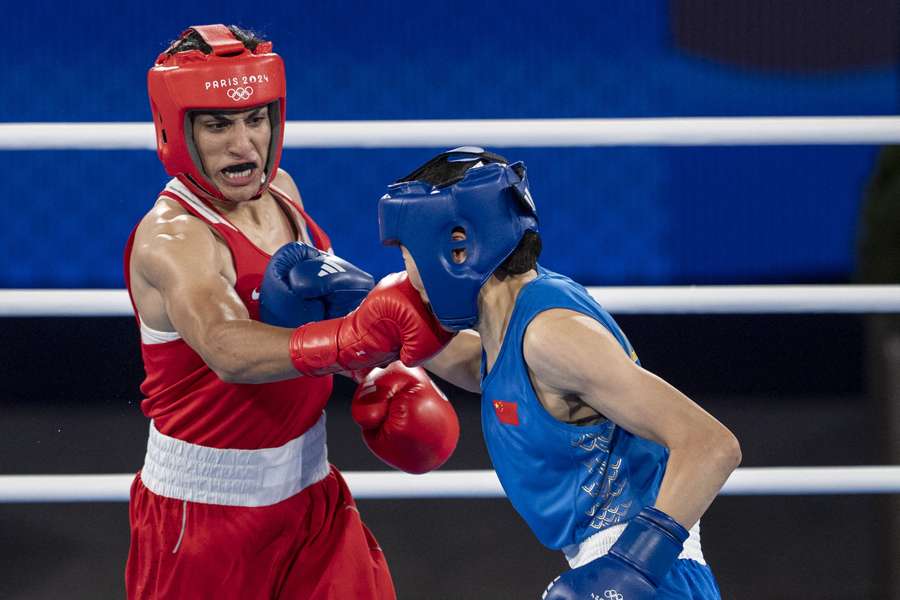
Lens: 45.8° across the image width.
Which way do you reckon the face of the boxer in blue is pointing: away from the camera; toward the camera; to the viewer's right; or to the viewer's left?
to the viewer's left

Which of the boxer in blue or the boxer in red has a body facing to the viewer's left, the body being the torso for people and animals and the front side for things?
the boxer in blue

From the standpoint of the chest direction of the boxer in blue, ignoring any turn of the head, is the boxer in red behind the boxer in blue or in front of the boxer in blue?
in front

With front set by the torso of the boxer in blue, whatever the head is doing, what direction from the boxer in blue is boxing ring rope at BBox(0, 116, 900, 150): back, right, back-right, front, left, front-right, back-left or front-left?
right

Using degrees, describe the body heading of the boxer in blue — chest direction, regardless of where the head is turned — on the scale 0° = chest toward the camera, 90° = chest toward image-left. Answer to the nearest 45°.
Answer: approximately 90°

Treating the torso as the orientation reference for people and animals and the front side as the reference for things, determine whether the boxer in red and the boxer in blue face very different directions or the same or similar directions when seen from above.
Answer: very different directions

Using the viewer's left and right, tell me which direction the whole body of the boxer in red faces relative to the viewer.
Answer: facing the viewer and to the right of the viewer

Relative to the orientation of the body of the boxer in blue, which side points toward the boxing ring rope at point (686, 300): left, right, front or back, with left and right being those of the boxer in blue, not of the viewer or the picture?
right

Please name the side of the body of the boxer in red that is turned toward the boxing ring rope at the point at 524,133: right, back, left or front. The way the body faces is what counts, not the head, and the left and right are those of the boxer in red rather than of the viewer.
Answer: left
